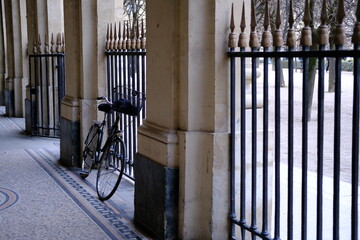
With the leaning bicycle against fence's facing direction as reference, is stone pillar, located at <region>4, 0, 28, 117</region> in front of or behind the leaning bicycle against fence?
behind

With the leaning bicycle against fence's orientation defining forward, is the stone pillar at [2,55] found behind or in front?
behind

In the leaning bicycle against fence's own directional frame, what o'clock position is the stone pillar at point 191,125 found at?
The stone pillar is roughly at 1 o'clock from the leaning bicycle against fence.

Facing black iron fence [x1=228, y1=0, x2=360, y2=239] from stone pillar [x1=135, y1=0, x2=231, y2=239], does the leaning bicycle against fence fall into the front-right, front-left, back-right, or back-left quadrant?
back-left

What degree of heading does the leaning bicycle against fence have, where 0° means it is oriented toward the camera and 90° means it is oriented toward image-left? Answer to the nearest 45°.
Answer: approximately 315°

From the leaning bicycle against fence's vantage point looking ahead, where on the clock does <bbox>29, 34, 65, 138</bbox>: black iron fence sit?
The black iron fence is roughly at 7 o'clock from the leaning bicycle against fence.

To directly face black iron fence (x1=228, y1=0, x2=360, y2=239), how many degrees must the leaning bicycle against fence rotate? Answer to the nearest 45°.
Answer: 0° — it already faces it

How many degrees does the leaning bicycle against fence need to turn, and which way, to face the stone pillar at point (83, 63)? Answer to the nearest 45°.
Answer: approximately 135° to its left
